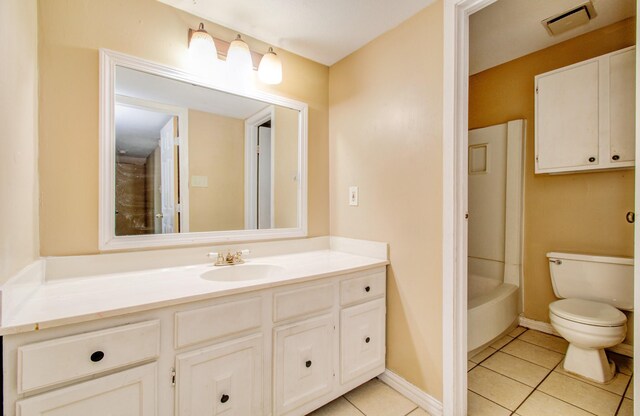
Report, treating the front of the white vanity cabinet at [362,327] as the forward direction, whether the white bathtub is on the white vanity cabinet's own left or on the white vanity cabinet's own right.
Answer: on the white vanity cabinet's own left

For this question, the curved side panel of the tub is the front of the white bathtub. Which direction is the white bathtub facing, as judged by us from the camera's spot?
facing the viewer and to the right of the viewer

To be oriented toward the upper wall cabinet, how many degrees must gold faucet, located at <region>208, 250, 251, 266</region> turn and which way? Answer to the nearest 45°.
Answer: approximately 90° to its left

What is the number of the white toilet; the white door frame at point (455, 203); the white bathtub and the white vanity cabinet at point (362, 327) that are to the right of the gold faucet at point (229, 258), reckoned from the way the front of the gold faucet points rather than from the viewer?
0

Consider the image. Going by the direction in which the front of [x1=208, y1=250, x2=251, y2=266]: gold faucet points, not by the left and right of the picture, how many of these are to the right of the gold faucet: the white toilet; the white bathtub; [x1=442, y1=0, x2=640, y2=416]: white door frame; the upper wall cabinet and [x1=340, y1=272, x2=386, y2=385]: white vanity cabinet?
0

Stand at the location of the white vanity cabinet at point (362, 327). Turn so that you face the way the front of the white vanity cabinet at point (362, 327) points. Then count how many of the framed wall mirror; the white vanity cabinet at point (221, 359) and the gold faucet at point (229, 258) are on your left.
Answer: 0

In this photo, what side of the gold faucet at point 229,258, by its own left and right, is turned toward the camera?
front

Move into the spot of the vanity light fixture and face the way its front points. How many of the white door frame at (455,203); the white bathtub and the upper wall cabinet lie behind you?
0

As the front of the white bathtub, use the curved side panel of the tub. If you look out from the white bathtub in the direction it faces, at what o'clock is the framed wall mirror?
The framed wall mirror is roughly at 3 o'clock from the white bathtub.

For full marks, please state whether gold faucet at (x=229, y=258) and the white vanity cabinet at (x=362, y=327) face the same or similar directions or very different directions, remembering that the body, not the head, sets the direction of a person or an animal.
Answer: same or similar directions

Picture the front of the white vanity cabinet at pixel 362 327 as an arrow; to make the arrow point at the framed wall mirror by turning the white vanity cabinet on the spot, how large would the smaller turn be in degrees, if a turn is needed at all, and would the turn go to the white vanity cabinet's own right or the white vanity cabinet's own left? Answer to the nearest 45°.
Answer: approximately 135° to the white vanity cabinet's own right
